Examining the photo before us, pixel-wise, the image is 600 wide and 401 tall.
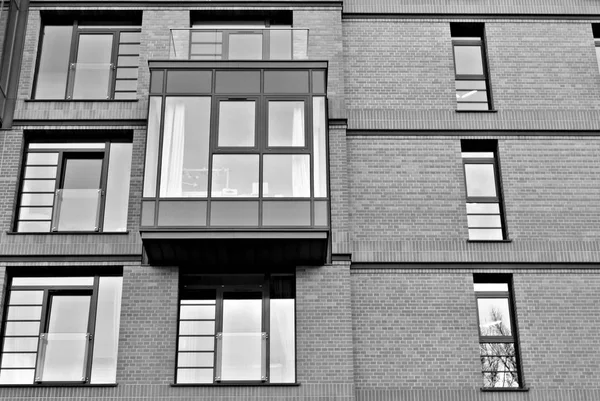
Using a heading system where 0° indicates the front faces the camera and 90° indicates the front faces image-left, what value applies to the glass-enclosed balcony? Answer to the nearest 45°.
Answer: approximately 0°

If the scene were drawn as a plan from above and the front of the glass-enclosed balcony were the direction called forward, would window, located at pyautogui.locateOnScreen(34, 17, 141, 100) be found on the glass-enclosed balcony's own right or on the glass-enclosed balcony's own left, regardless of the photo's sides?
on the glass-enclosed balcony's own right

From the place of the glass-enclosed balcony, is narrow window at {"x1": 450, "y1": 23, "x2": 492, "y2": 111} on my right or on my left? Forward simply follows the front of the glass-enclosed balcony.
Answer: on my left

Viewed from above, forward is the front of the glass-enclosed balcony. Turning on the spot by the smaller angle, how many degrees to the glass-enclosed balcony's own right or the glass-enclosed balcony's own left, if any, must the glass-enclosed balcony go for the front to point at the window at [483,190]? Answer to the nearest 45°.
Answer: approximately 90° to the glass-enclosed balcony's own left

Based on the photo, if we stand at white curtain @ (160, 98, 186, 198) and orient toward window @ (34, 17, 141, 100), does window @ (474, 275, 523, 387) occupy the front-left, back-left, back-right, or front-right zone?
back-right

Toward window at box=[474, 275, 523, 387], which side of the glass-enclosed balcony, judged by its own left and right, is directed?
left
